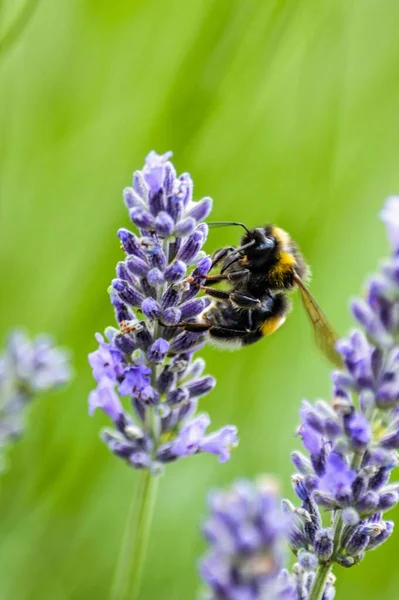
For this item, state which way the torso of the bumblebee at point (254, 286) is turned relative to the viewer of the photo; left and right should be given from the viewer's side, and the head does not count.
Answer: facing to the left of the viewer
